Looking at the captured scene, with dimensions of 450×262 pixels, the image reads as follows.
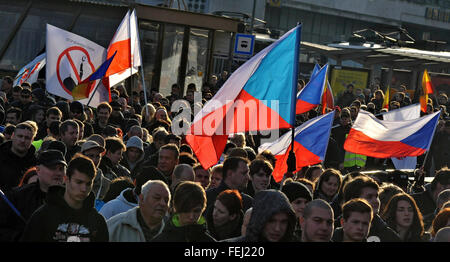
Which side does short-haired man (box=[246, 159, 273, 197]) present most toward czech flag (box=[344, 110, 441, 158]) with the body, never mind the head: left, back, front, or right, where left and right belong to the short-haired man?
left

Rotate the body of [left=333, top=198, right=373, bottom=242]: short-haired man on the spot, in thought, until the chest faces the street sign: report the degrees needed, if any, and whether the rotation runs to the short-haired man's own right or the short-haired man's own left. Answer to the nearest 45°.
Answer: approximately 135° to the short-haired man's own left

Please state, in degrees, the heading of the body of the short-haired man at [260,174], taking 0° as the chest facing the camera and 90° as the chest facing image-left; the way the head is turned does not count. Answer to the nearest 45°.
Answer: approximately 315°

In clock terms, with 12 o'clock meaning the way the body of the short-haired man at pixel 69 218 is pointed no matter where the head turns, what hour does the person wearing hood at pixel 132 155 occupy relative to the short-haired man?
The person wearing hood is roughly at 8 o'clock from the short-haired man.

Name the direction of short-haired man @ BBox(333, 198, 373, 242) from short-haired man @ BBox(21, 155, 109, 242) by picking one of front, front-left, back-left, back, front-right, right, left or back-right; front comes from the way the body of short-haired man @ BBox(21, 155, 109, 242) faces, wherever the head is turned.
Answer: front-left

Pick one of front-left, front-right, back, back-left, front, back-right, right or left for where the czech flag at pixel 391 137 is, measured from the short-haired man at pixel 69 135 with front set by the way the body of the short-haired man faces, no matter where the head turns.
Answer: front-left
